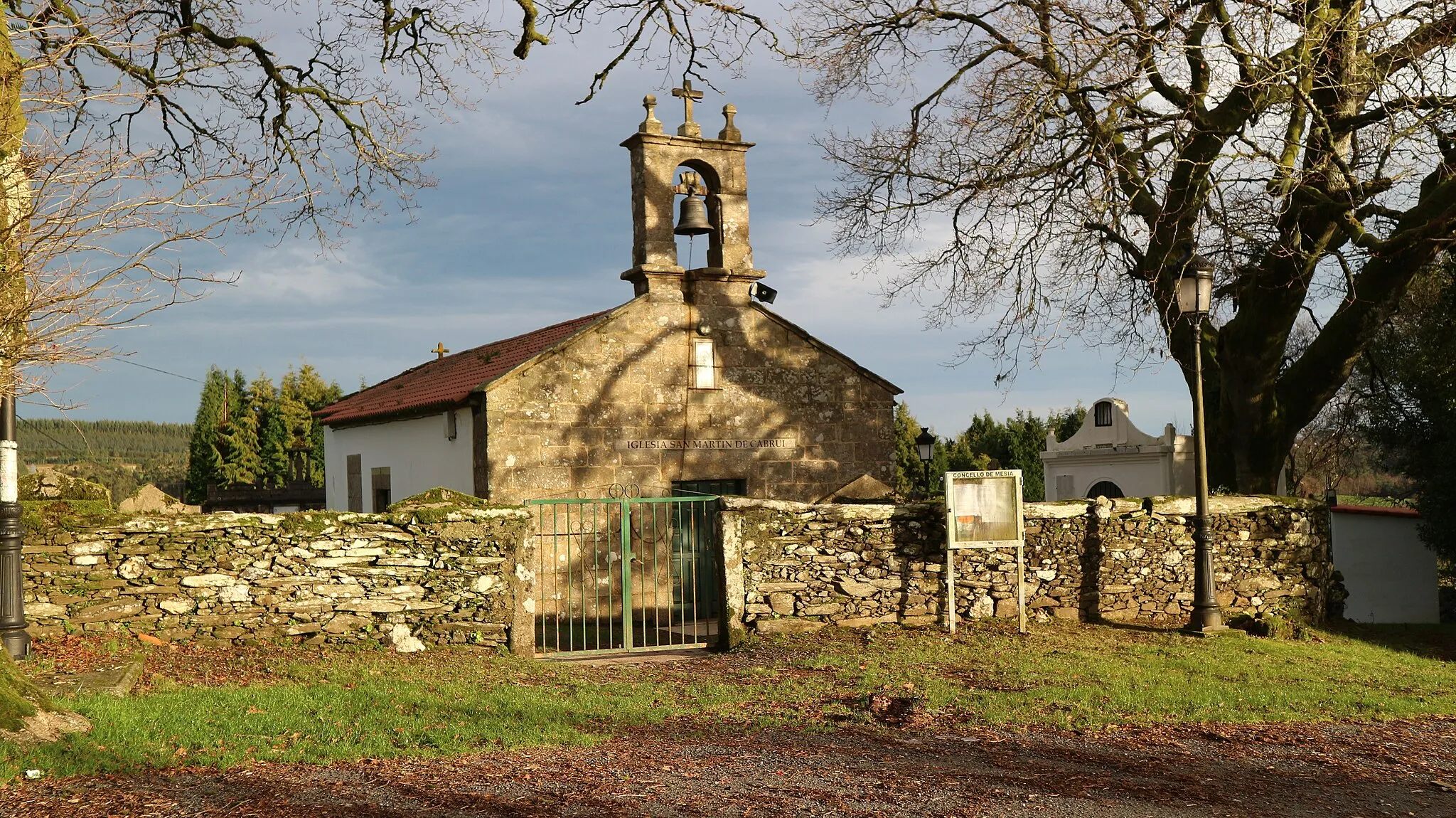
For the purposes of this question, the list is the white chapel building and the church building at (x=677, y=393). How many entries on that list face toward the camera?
2

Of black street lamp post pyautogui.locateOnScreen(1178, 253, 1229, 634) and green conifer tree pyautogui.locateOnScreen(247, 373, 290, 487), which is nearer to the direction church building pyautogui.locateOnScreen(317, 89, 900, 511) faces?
the black street lamp post

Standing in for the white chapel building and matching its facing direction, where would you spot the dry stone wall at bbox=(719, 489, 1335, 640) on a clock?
The dry stone wall is roughly at 12 o'clock from the white chapel building.

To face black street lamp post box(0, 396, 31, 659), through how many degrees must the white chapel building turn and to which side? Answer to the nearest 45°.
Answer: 0° — it already faces it

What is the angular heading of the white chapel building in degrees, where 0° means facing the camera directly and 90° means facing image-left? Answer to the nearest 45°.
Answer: approximately 0°
